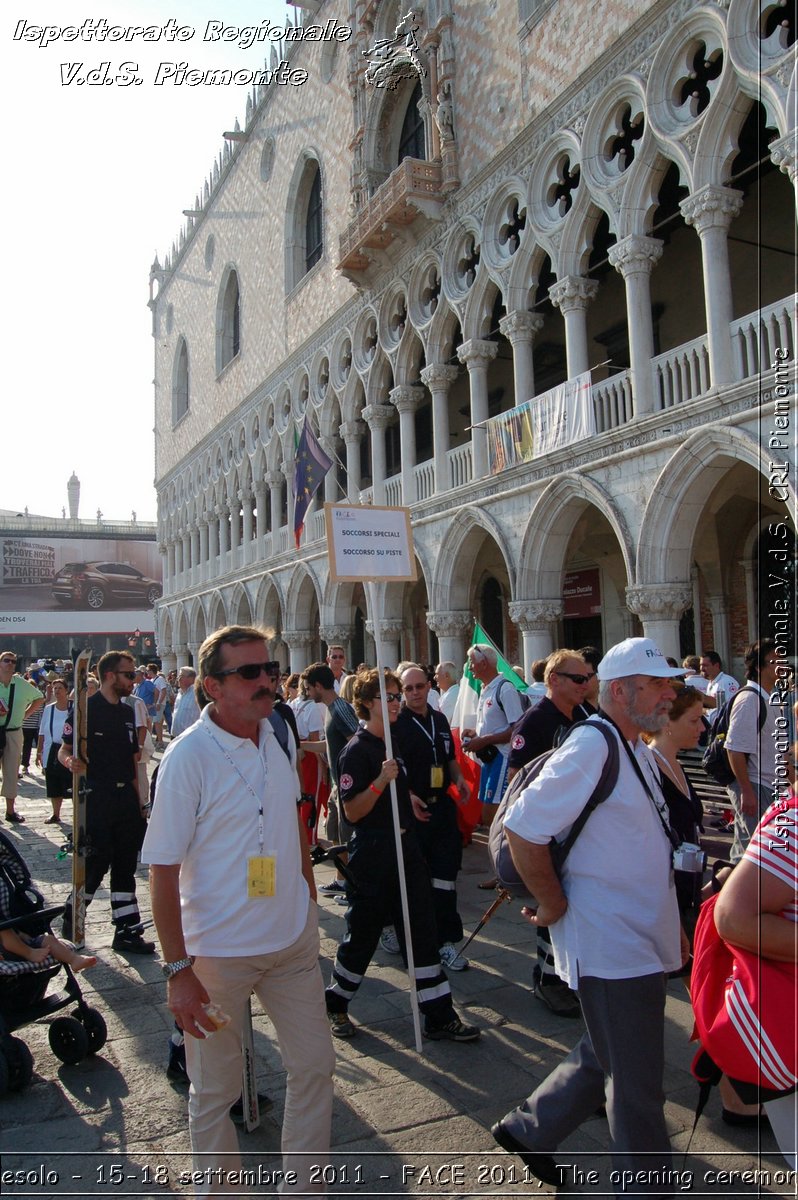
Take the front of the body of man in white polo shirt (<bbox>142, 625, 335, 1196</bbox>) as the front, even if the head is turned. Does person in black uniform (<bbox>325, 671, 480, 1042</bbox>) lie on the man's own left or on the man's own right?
on the man's own left

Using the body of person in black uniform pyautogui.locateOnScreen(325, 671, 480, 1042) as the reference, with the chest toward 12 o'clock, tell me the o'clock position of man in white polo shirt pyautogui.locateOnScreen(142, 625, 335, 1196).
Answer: The man in white polo shirt is roughly at 2 o'clock from the person in black uniform.

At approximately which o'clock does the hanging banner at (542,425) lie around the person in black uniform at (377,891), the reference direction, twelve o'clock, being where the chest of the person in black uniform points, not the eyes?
The hanging banner is roughly at 8 o'clock from the person in black uniform.

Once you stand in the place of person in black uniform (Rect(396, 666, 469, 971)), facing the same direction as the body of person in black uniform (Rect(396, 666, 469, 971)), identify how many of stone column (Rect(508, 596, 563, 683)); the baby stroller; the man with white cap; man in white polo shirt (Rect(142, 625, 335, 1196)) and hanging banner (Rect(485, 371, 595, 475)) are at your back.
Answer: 2

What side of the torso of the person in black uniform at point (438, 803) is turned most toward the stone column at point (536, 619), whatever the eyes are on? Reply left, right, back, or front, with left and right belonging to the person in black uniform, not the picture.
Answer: back

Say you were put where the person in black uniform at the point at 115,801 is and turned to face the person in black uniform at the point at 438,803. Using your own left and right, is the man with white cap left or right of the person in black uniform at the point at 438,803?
right

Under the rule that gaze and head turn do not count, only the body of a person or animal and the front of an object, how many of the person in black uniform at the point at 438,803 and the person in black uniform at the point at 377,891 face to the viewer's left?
0

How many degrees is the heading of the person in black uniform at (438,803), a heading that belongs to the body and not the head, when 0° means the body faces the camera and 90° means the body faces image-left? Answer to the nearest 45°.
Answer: approximately 0°

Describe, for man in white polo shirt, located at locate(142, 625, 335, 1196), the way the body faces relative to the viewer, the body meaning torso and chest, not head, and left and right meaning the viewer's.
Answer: facing the viewer and to the right of the viewer

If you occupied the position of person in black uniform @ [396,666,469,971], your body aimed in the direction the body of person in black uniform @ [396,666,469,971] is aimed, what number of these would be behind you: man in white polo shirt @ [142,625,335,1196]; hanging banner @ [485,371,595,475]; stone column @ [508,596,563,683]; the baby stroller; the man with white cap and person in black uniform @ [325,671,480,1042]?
2

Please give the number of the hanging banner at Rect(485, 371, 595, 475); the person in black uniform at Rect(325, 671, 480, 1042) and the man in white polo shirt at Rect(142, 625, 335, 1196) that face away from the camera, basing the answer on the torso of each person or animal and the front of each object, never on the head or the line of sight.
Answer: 0
